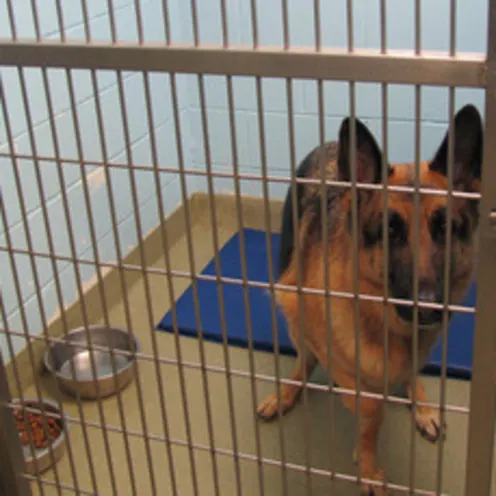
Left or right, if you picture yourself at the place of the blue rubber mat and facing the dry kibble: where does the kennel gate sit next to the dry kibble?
left

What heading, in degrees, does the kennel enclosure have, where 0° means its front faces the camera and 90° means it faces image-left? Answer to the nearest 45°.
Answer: approximately 0°
